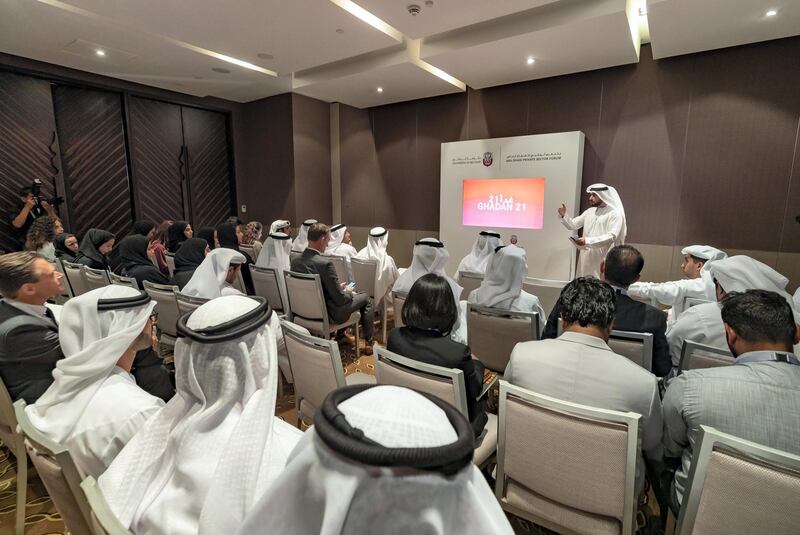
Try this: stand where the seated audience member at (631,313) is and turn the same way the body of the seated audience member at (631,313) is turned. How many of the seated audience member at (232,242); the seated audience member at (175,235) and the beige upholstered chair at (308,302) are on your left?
3

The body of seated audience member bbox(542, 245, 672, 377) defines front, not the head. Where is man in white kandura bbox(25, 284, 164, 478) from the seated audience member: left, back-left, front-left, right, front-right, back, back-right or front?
back-left

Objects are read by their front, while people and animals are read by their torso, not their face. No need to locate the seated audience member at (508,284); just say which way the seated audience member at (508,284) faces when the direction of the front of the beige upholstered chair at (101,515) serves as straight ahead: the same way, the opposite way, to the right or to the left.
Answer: the same way

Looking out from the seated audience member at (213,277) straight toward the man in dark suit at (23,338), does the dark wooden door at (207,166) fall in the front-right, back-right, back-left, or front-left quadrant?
back-right

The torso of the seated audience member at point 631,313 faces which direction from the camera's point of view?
away from the camera

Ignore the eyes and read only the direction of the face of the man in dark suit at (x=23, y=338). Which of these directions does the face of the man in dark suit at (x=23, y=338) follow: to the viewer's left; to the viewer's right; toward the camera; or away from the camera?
to the viewer's right

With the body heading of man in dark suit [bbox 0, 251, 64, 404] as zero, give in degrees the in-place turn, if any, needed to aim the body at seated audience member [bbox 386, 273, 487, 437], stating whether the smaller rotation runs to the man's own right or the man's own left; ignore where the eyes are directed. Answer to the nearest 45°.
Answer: approximately 45° to the man's own right

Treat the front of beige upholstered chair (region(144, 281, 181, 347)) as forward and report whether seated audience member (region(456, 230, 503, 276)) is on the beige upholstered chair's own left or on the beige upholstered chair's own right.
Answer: on the beige upholstered chair's own right

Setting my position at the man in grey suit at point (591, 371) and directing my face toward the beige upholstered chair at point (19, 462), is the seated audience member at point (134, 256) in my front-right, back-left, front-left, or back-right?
front-right

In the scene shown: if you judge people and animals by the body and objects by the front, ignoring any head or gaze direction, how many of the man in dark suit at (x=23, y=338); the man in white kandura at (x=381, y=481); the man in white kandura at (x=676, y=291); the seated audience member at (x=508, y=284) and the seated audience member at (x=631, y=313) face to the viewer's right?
1

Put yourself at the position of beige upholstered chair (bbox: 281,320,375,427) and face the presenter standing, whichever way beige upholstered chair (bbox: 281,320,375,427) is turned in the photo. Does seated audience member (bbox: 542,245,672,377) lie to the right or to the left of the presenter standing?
right

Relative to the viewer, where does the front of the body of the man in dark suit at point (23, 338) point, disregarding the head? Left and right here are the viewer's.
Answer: facing to the right of the viewer

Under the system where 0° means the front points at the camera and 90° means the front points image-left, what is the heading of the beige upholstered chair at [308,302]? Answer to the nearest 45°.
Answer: approximately 225°

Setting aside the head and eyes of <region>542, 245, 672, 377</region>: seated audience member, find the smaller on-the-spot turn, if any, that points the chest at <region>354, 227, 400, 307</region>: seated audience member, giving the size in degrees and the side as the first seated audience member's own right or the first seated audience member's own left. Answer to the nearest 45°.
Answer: approximately 45° to the first seated audience member's own left

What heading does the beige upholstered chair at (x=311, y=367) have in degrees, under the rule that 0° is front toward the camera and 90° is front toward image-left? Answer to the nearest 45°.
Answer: approximately 225°

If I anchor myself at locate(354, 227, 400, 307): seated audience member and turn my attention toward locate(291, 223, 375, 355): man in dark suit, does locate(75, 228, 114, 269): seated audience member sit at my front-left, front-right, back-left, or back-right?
front-right

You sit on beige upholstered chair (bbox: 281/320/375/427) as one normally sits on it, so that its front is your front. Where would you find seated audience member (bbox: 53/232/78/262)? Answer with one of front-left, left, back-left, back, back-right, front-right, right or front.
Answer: left

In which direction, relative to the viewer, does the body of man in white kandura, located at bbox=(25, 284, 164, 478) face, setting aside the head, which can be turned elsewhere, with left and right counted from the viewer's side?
facing away from the viewer and to the right of the viewer
